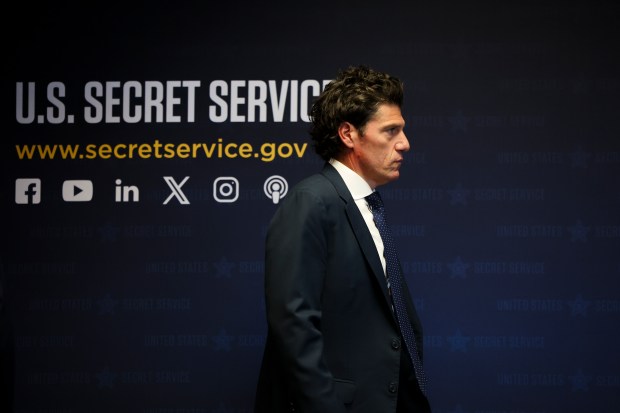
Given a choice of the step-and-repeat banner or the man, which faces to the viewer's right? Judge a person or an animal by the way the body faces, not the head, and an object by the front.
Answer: the man

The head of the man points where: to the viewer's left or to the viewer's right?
to the viewer's right

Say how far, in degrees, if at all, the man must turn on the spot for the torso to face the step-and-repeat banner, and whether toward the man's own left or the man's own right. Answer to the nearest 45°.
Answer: approximately 90° to the man's own left

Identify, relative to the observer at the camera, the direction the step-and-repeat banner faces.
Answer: facing the viewer

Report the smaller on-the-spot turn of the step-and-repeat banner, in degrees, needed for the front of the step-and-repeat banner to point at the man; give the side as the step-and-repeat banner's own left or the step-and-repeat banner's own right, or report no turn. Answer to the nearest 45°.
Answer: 0° — it already faces them

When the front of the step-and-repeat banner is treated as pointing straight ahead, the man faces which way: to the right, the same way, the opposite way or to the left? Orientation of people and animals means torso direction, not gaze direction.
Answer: to the left

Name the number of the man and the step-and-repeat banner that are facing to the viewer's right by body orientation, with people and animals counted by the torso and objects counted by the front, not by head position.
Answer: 1

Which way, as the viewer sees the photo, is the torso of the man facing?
to the viewer's right
